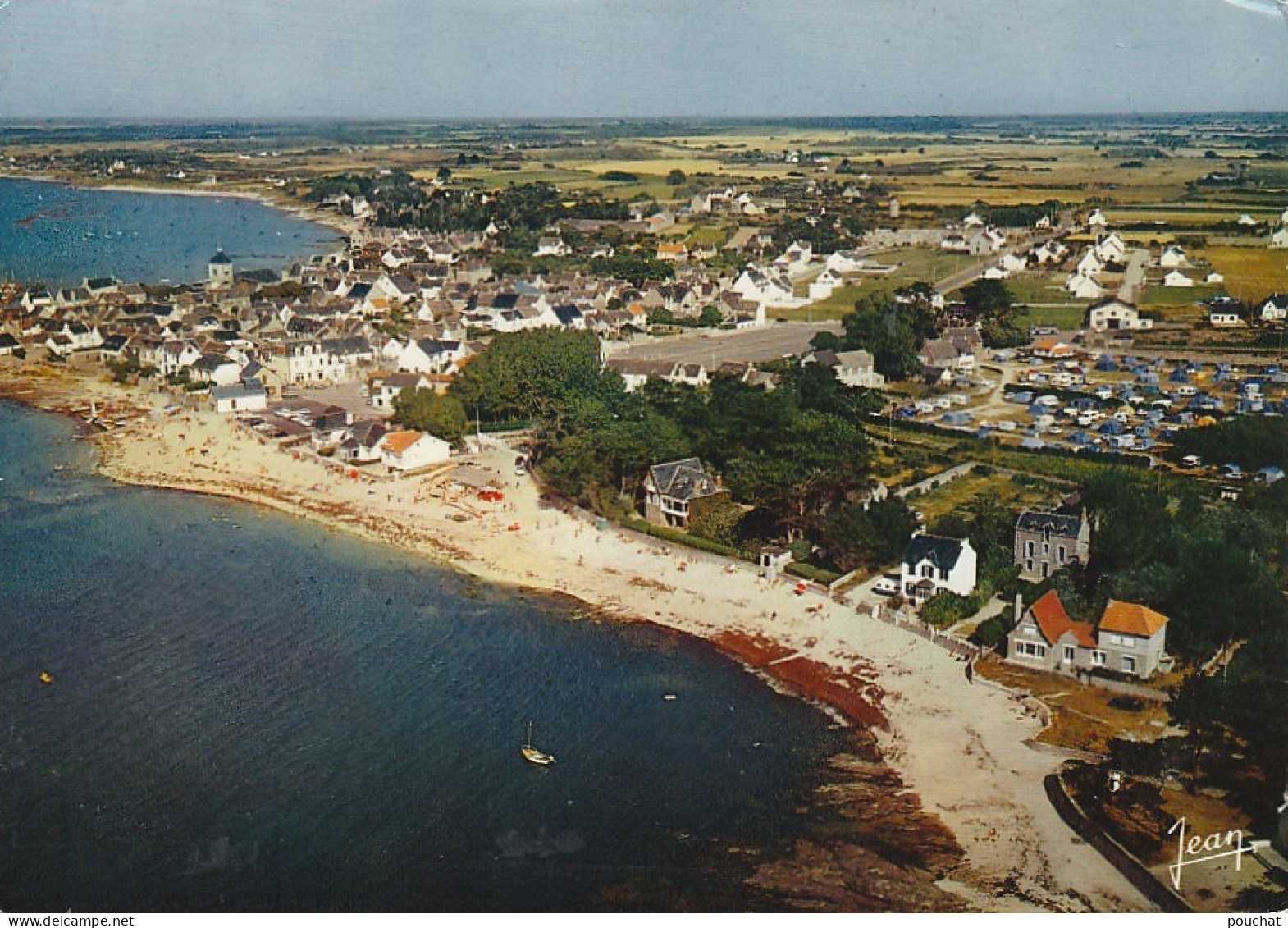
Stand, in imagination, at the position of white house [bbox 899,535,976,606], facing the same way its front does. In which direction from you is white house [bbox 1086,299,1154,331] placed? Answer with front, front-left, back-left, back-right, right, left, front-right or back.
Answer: back-right

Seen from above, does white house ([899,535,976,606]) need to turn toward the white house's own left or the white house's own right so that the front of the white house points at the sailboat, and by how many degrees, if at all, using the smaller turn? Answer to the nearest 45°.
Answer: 0° — it already faces it

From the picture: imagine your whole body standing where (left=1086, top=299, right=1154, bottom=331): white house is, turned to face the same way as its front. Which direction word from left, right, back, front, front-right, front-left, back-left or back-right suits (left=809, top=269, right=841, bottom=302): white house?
back-right

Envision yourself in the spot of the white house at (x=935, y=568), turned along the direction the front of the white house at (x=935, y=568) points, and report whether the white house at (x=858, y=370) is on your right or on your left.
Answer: on your right

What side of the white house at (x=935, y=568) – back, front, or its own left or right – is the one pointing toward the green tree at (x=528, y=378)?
right

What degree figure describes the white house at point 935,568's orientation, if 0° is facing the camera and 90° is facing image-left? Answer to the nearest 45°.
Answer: approximately 45°

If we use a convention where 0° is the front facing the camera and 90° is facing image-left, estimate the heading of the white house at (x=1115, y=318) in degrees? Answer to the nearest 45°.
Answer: approximately 0°

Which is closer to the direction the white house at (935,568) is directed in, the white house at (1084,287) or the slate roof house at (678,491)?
the slate roof house

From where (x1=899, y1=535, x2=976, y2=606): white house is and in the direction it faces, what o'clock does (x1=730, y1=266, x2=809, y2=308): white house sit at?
(x1=730, y1=266, x2=809, y2=308): white house is roughly at 4 o'clock from (x1=899, y1=535, x2=976, y2=606): white house.

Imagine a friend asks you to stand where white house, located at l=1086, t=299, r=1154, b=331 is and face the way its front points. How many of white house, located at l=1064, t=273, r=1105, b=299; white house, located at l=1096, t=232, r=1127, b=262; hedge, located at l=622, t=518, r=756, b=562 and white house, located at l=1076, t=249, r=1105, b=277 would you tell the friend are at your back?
3

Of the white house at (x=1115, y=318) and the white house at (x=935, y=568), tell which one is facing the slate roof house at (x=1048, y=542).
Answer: the white house at (x=1115, y=318)

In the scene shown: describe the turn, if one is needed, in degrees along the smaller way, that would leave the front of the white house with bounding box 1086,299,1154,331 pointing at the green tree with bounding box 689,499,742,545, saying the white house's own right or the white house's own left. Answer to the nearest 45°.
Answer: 0° — it already faces it
